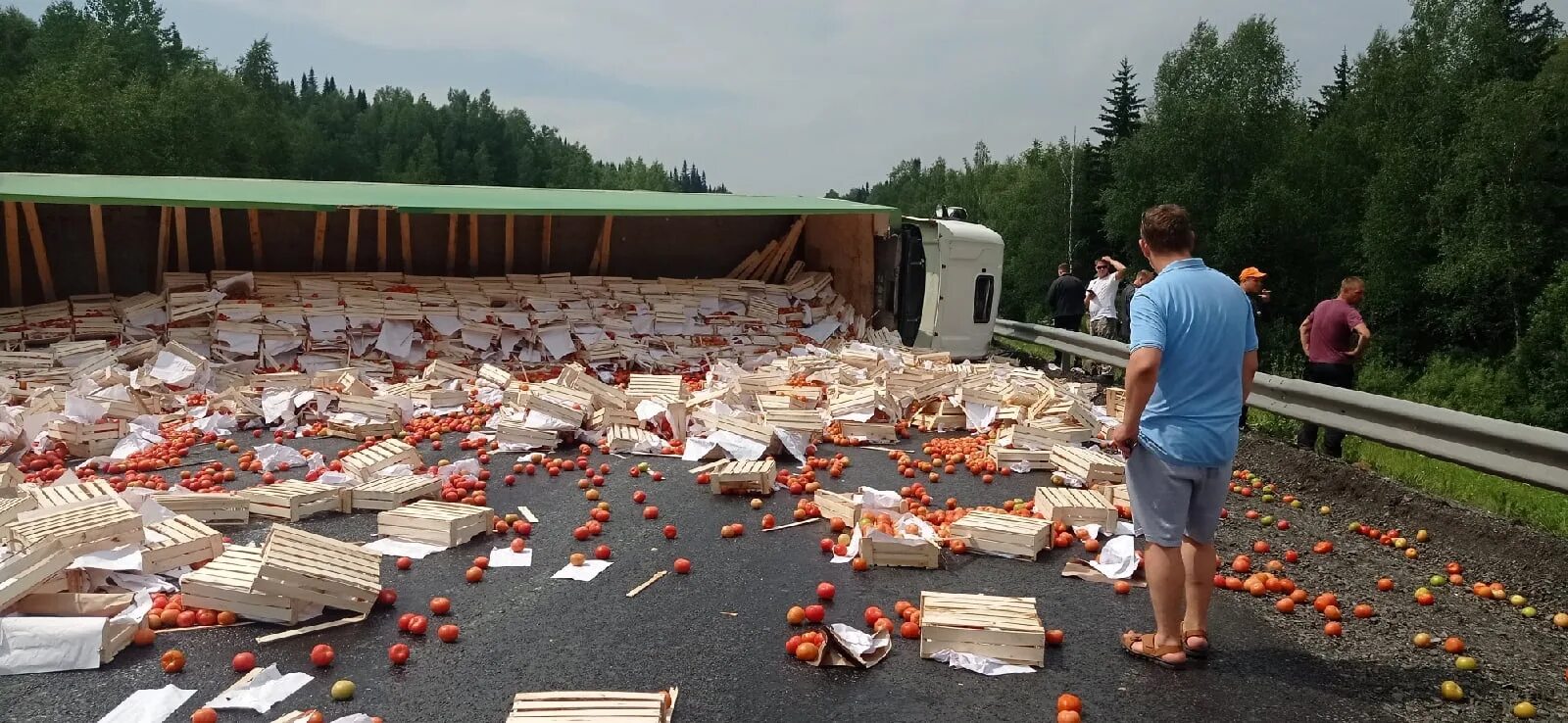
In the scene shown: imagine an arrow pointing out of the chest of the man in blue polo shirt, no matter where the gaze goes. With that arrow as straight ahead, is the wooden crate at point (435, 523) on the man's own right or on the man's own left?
on the man's own left

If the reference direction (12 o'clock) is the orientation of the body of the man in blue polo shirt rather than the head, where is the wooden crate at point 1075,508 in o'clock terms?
The wooden crate is roughly at 1 o'clock from the man in blue polo shirt.

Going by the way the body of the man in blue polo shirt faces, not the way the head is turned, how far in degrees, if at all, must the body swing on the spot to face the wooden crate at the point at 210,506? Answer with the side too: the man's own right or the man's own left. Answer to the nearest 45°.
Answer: approximately 45° to the man's own left

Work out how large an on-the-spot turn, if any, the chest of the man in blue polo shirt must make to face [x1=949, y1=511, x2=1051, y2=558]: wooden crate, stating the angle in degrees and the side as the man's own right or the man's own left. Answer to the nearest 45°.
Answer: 0° — they already face it

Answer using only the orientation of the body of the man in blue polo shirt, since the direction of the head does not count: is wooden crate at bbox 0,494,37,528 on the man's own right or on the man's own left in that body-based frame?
on the man's own left

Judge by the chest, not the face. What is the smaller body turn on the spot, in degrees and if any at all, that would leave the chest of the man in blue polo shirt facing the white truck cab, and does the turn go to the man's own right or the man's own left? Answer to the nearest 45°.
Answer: approximately 45° to the man's own right

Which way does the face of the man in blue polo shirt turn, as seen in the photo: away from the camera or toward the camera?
away from the camera

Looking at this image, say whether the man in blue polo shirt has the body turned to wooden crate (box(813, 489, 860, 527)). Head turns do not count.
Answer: yes

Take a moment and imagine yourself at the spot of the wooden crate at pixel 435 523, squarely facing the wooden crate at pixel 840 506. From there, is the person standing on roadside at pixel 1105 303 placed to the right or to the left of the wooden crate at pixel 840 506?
left

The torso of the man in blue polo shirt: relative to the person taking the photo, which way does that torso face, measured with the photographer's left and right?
facing away from the viewer and to the left of the viewer

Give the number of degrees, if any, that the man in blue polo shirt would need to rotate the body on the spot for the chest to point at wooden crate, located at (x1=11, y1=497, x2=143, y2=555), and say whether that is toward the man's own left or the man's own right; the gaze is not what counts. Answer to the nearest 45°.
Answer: approximately 45° to the man's own left
